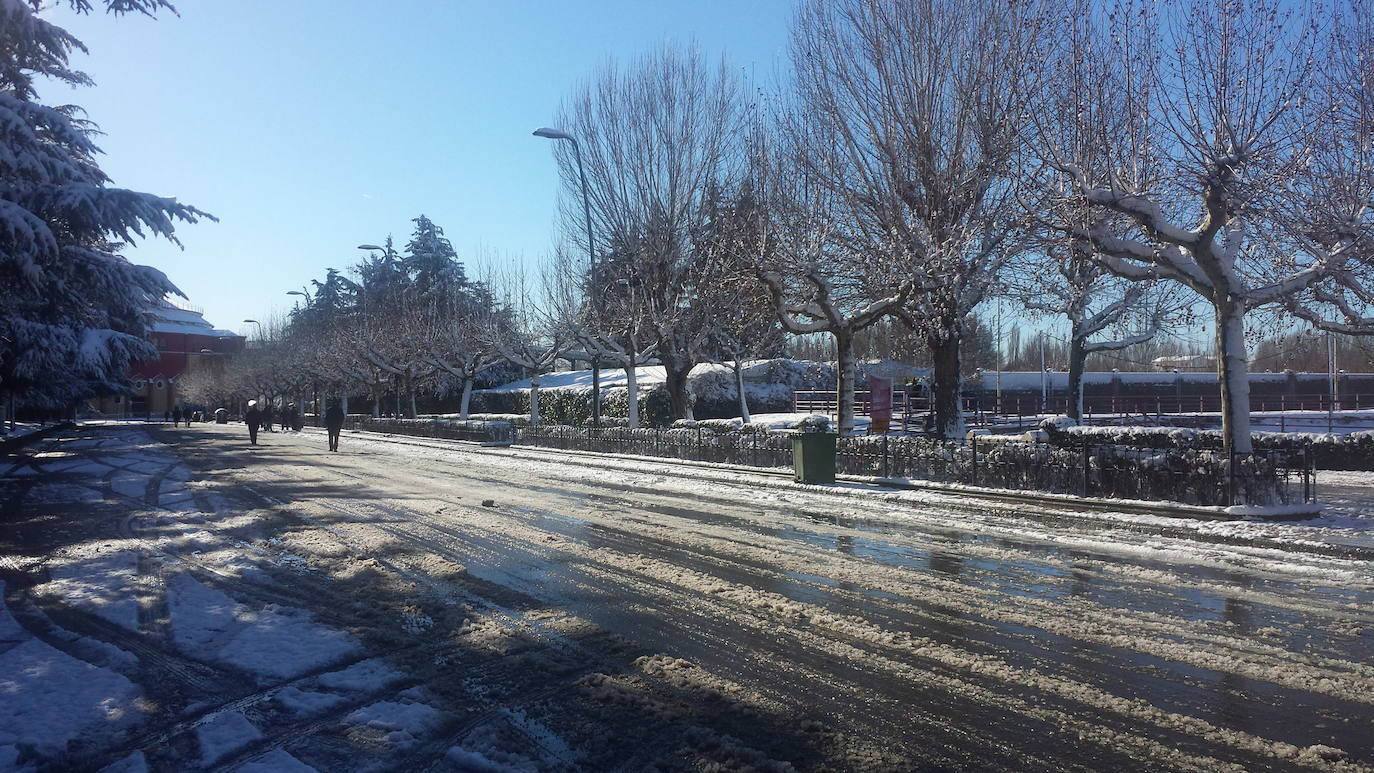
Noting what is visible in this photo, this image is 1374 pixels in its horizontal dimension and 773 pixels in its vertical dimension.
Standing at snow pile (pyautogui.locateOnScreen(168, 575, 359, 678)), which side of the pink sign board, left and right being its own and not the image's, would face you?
front

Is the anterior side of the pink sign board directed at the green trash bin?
yes

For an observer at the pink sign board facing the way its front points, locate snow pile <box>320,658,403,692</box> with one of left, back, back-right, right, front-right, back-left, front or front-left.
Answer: front

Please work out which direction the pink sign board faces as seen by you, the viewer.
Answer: facing the viewer

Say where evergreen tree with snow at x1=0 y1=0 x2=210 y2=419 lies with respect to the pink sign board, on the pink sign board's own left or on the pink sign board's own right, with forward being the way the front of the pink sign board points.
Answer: on the pink sign board's own right

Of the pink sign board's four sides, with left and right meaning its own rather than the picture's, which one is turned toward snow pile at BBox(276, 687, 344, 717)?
front

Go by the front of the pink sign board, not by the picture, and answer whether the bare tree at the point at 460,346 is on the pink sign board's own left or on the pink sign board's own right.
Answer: on the pink sign board's own right

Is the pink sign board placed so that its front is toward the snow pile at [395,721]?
yes

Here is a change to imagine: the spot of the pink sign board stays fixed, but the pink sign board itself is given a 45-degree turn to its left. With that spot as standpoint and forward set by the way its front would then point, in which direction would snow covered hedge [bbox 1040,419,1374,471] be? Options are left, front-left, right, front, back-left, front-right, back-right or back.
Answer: front

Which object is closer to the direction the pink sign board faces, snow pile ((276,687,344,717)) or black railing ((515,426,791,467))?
the snow pile

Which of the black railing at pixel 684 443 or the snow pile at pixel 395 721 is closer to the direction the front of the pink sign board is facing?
the snow pile

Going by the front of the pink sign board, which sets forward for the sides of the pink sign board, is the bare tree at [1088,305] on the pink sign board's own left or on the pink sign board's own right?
on the pink sign board's own left

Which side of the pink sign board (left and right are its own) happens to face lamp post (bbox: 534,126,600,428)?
right
